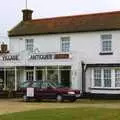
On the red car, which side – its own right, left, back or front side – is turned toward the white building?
left

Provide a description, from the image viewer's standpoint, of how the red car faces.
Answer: facing the viewer and to the right of the viewer
